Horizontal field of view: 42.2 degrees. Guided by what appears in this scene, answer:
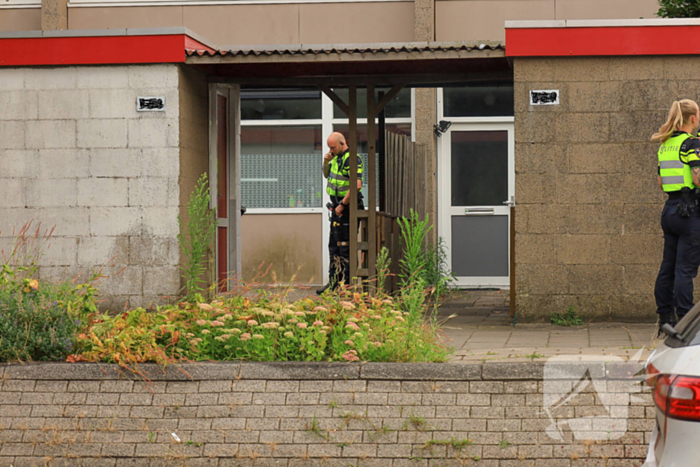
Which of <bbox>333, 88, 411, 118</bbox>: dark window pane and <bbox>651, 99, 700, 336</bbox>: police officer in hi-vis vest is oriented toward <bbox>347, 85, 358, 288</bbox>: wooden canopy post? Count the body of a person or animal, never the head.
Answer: the dark window pane

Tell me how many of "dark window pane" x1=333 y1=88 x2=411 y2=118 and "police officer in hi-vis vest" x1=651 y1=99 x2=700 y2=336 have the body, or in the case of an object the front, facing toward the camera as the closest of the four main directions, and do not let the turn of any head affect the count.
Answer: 1

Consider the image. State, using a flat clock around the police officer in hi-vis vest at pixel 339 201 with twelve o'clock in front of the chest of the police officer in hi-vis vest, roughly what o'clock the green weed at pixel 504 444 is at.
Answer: The green weed is roughly at 10 o'clock from the police officer in hi-vis vest.

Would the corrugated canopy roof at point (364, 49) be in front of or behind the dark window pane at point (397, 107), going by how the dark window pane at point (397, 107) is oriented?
in front

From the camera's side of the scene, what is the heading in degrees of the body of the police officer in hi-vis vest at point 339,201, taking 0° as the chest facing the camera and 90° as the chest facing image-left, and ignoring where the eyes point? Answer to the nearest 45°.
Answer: approximately 45°

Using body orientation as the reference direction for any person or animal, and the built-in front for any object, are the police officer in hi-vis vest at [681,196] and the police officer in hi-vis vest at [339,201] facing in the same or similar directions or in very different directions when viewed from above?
very different directions

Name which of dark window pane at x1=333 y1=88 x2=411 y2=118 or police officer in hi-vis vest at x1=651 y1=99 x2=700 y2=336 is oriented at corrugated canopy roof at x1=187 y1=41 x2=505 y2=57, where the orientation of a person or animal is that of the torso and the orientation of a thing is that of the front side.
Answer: the dark window pane

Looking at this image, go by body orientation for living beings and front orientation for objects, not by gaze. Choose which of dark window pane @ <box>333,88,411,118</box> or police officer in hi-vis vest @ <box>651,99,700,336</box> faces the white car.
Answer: the dark window pane

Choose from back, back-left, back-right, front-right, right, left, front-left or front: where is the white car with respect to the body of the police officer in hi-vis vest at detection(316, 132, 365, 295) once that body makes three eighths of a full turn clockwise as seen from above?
back
